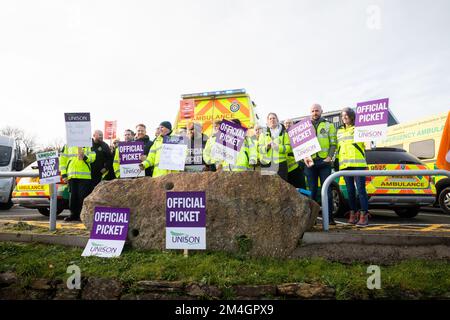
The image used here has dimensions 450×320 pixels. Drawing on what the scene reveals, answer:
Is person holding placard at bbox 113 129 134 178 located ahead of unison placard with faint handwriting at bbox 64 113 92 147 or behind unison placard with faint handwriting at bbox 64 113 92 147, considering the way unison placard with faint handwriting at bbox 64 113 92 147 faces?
behind

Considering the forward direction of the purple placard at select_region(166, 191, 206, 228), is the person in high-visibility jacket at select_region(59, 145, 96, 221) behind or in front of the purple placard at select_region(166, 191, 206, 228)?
behind

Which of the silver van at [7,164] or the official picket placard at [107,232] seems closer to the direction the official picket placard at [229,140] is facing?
the official picket placard

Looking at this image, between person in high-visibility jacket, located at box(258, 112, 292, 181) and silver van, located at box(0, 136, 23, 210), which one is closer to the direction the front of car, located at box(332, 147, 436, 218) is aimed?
the silver van

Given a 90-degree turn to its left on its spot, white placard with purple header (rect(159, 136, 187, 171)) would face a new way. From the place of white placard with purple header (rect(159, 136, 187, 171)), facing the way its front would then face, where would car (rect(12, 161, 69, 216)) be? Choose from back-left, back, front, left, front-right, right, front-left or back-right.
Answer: back-left

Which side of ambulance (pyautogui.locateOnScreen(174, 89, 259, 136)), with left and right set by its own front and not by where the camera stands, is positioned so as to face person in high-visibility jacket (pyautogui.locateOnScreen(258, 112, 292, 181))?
back

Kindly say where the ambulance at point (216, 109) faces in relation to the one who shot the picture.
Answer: facing away from the viewer

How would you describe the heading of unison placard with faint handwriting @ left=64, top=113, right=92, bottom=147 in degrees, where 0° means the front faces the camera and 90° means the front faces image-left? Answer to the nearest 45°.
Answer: approximately 0°
